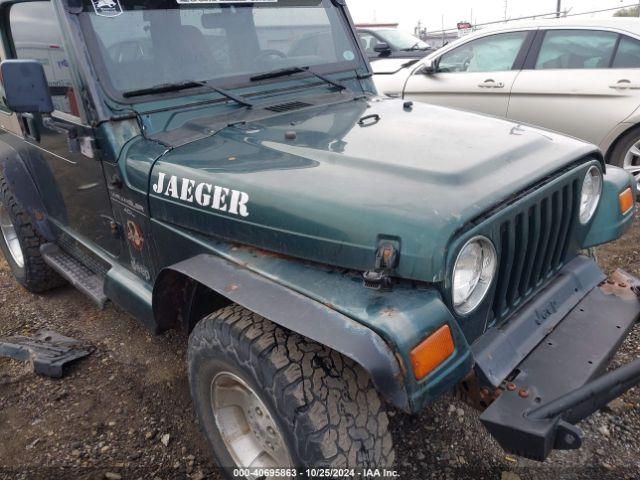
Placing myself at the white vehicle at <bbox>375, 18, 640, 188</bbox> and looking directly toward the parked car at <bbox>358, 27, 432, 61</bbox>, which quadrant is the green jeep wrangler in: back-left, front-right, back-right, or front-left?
back-left

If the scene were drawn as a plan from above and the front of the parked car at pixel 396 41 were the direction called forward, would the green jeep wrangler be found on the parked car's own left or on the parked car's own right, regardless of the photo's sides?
on the parked car's own right

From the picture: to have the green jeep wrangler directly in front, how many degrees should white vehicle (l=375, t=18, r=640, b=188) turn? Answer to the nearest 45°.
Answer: approximately 90° to its left

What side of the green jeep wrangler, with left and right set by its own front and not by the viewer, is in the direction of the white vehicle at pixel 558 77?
left

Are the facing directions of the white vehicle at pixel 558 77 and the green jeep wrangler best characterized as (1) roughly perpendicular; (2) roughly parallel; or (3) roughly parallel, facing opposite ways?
roughly parallel, facing opposite ways

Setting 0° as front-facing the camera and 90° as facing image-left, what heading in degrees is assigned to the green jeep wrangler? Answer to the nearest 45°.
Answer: approximately 315°

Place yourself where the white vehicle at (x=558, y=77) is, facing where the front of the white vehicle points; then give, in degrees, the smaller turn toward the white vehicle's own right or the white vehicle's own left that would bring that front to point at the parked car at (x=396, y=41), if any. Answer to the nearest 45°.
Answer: approximately 45° to the white vehicle's own right

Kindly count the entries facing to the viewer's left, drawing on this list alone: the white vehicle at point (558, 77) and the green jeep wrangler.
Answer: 1

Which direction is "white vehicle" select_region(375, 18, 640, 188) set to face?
to the viewer's left

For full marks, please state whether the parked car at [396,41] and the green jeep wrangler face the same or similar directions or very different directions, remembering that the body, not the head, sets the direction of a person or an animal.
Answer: same or similar directions
